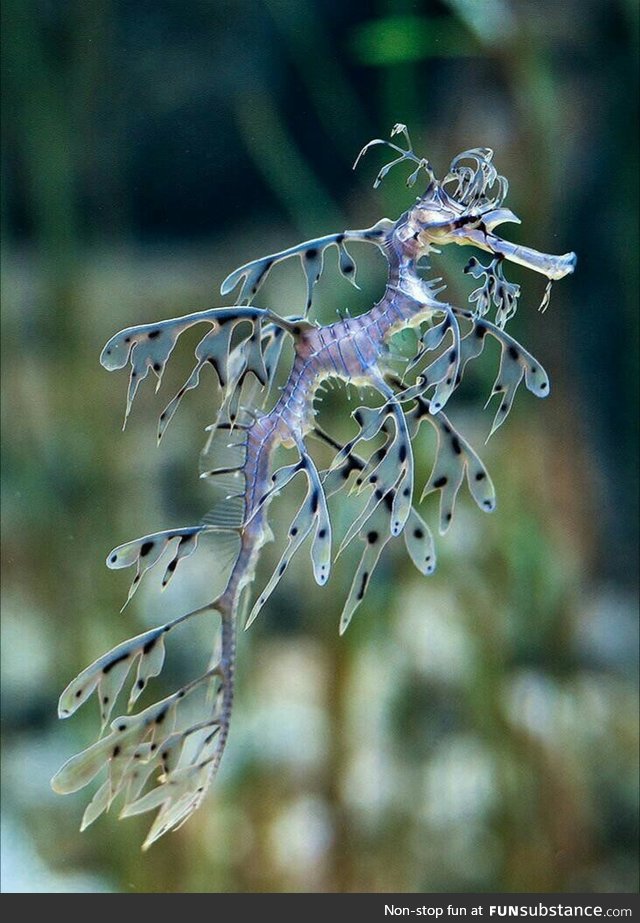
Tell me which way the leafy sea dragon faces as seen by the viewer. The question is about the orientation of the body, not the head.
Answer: to the viewer's right
